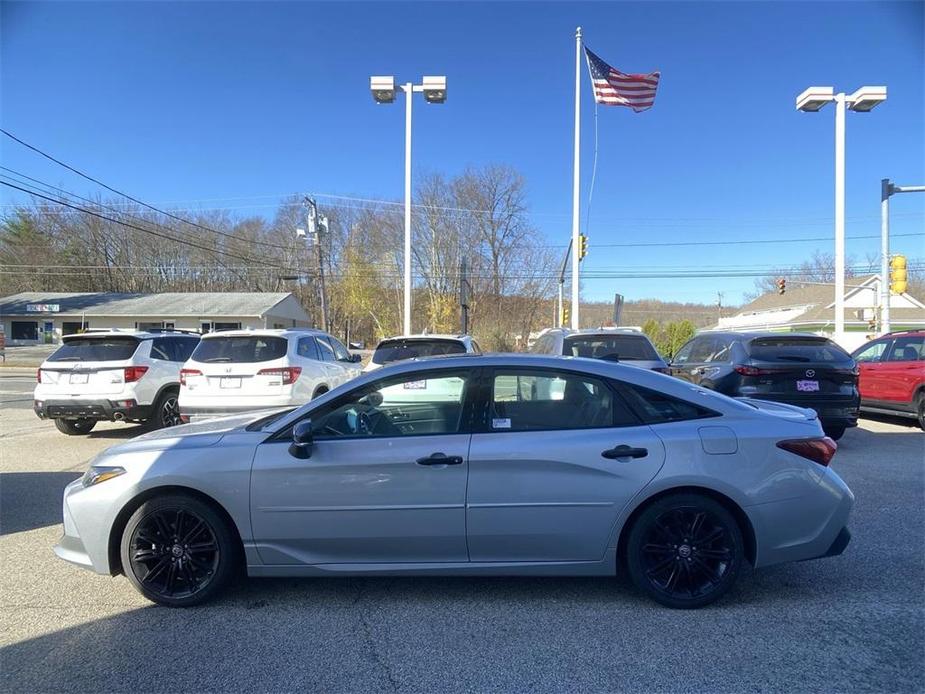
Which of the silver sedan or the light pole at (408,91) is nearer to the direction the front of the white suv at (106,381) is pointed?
the light pole

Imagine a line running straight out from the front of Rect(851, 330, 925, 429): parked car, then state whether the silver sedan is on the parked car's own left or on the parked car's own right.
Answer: on the parked car's own left

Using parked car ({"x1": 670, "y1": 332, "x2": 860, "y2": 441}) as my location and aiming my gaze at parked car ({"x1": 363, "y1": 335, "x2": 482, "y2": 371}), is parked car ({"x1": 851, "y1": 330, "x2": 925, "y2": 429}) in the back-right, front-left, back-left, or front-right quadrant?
back-right

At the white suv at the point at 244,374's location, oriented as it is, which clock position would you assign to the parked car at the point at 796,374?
The parked car is roughly at 2 o'clock from the white suv.

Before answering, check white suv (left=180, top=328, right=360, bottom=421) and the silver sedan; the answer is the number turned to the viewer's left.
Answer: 1

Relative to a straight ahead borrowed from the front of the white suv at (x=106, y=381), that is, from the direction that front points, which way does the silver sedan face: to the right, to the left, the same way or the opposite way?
to the left

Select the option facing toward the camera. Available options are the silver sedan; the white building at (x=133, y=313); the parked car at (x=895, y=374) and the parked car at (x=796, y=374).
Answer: the white building

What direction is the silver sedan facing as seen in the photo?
to the viewer's left
